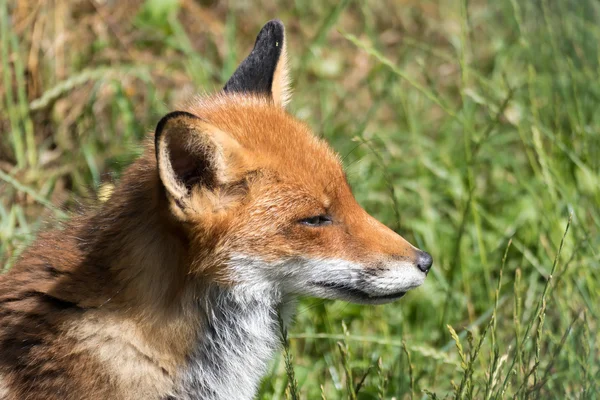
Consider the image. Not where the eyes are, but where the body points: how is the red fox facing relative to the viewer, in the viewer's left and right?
facing to the right of the viewer
